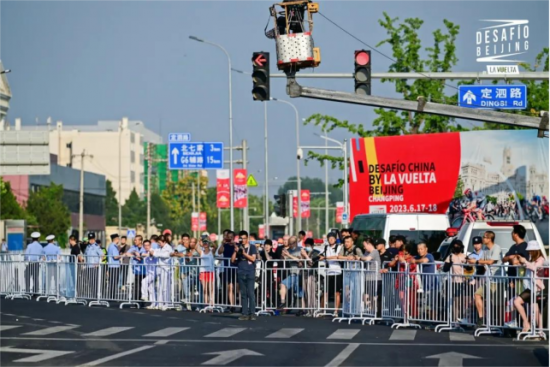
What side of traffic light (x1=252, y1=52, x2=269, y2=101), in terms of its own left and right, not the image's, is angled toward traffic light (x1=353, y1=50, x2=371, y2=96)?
left

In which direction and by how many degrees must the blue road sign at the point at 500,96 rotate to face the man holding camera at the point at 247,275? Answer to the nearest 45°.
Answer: approximately 45° to its right

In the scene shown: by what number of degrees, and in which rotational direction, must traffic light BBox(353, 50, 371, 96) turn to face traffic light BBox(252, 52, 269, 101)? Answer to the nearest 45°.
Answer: approximately 90° to its right

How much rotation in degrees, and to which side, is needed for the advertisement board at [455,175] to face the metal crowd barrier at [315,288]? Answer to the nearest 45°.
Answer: approximately 45° to its right

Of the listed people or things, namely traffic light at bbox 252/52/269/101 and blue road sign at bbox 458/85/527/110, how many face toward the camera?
2
